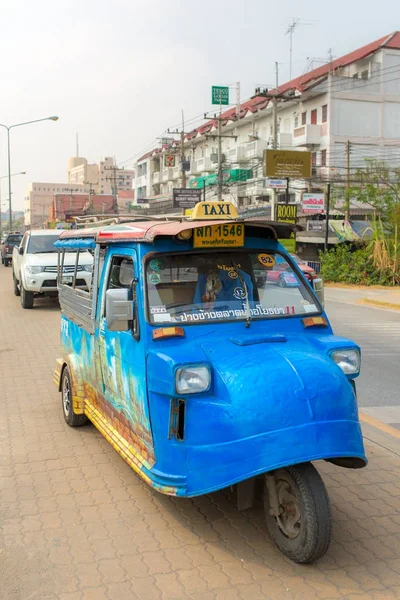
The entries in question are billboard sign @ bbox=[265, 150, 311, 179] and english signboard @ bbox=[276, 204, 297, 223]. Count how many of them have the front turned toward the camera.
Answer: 2

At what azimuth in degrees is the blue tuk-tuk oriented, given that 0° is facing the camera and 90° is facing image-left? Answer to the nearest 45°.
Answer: approximately 315°

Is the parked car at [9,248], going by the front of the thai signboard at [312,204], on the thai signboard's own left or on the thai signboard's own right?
on the thai signboard's own right

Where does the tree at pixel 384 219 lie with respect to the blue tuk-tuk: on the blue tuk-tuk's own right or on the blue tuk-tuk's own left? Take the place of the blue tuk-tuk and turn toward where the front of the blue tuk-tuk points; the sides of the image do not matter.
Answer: on the blue tuk-tuk's own left

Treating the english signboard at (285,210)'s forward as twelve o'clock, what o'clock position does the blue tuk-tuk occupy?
The blue tuk-tuk is roughly at 12 o'clock from the english signboard.

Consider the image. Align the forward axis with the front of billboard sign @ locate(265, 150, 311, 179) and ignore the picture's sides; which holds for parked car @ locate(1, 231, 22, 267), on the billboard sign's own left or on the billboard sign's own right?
on the billboard sign's own right

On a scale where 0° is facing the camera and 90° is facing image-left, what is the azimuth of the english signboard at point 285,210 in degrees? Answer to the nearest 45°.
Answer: approximately 0°
